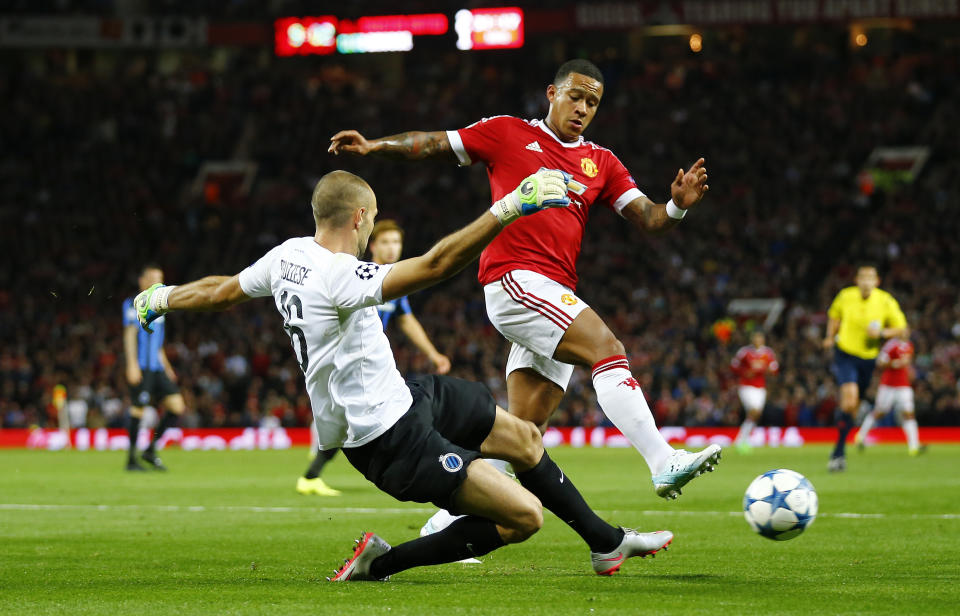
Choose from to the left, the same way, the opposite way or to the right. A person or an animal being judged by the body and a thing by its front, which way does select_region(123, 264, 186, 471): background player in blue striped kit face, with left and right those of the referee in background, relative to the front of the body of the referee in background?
to the left

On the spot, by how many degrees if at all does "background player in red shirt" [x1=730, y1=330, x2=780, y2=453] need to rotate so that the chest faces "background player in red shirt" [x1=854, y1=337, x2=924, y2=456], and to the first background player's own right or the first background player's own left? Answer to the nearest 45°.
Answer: approximately 45° to the first background player's own left

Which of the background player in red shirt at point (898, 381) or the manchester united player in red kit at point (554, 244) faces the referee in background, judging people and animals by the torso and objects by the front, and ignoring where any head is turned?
the background player in red shirt

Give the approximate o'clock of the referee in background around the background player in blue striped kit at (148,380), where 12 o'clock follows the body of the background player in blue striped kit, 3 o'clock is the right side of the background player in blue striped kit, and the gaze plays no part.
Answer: The referee in background is roughly at 11 o'clock from the background player in blue striped kit.

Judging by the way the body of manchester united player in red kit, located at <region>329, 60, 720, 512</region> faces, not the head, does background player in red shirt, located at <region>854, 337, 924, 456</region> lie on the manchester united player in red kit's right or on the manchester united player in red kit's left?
on the manchester united player in red kit's left

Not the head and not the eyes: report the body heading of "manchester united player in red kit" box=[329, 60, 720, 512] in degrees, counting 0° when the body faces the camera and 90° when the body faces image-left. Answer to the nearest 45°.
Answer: approximately 315°
